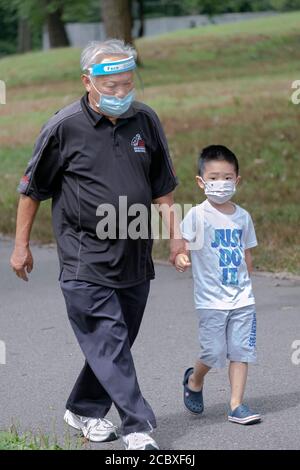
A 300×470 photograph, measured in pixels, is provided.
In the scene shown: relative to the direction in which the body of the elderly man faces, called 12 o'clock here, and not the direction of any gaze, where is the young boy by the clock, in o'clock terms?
The young boy is roughly at 10 o'clock from the elderly man.

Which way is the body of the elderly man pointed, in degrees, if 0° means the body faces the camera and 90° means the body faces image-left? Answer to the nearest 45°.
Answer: approximately 315°

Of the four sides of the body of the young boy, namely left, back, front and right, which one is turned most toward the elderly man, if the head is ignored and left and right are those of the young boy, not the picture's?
right

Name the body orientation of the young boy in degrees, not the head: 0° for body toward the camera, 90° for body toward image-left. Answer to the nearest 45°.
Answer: approximately 315°
